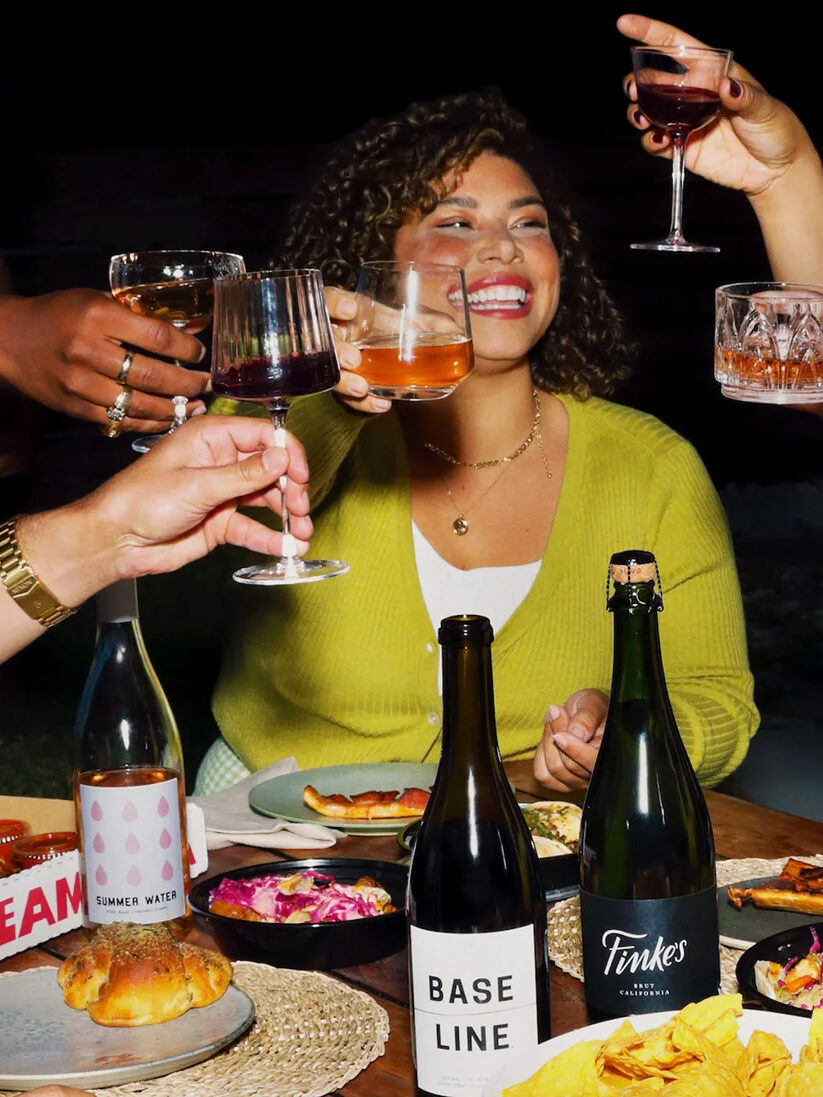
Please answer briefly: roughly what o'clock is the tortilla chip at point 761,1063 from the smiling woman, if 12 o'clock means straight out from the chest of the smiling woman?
The tortilla chip is roughly at 12 o'clock from the smiling woman.

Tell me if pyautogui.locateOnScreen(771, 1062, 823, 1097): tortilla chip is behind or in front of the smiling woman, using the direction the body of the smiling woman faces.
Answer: in front

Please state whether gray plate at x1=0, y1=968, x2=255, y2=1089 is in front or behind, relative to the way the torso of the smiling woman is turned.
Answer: in front

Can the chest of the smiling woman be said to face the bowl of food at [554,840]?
yes

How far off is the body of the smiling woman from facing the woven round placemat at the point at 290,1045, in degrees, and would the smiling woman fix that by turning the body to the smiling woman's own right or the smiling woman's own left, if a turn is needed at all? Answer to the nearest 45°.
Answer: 0° — they already face it

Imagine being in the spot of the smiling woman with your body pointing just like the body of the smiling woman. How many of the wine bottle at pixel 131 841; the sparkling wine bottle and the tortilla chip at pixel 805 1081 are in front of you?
3

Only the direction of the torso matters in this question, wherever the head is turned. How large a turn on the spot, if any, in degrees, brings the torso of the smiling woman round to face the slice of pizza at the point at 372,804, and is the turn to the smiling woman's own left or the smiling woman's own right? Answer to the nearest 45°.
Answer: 0° — they already face it

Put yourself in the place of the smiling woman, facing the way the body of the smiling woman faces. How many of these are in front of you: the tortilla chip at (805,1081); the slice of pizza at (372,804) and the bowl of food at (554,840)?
3

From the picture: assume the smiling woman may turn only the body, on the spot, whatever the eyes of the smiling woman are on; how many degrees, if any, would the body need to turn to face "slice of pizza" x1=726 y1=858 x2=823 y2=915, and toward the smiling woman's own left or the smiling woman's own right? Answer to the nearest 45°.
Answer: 0° — they already face it

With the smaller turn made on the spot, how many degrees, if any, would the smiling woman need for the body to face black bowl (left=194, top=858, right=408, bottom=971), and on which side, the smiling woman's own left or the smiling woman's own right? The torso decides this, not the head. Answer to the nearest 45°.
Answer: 0° — they already face it

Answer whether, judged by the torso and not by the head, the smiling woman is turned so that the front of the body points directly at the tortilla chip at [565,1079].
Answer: yes

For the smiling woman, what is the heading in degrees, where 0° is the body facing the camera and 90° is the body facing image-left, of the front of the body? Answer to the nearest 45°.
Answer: approximately 0°
